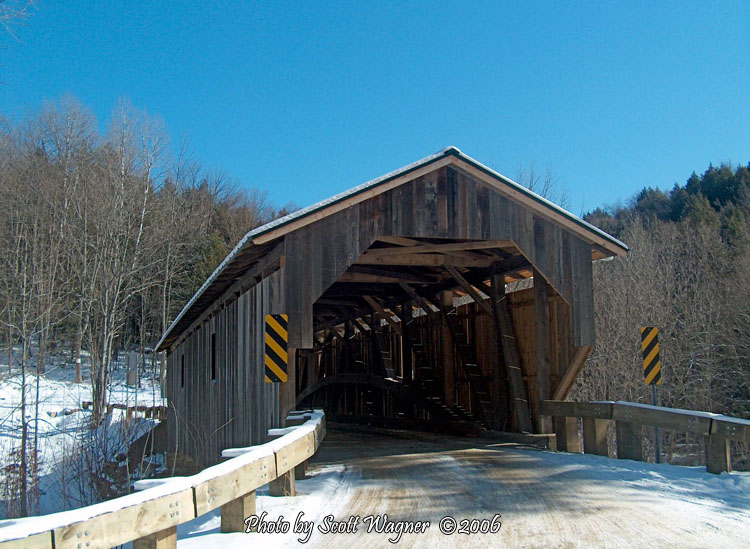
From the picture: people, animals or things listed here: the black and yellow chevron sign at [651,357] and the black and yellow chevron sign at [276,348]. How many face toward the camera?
2

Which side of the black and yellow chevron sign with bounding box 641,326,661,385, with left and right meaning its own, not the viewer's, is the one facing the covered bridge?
right

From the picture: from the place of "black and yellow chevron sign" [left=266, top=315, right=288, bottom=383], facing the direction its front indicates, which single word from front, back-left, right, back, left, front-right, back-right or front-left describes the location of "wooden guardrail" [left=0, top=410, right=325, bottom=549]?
front

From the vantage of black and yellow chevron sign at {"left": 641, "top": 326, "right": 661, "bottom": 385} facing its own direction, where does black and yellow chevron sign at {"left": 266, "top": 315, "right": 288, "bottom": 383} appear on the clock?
black and yellow chevron sign at {"left": 266, "top": 315, "right": 288, "bottom": 383} is roughly at 2 o'clock from black and yellow chevron sign at {"left": 641, "top": 326, "right": 661, "bottom": 385}.

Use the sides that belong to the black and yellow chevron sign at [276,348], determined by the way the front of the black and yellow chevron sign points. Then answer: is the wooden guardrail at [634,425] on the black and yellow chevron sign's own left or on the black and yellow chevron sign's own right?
on the black and yellow chevron sign's own left

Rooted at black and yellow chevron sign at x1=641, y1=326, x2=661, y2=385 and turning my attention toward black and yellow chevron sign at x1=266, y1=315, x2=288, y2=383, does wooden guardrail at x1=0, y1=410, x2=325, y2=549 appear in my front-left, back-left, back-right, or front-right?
front-left

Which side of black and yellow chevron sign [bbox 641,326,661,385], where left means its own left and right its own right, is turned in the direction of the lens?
front

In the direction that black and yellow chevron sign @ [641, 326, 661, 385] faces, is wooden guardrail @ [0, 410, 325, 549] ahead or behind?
ahead

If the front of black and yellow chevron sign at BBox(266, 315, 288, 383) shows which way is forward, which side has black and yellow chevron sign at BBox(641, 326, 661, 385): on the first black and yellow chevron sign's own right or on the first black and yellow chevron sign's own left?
on the first black and yellow chevron sign's own left

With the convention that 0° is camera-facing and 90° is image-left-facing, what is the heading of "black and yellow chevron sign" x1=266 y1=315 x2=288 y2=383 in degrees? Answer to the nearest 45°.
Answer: approximately 0°
